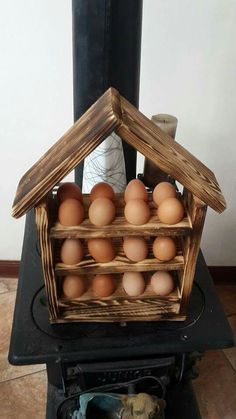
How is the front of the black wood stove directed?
toward the camera

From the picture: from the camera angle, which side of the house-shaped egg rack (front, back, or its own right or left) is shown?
front
